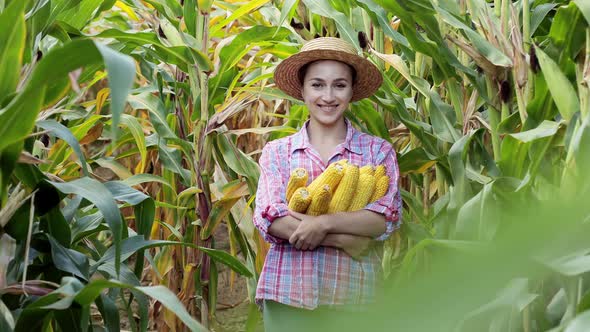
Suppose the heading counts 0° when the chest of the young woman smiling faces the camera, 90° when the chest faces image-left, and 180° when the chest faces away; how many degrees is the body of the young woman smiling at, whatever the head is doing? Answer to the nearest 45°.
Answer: approximately 0°
